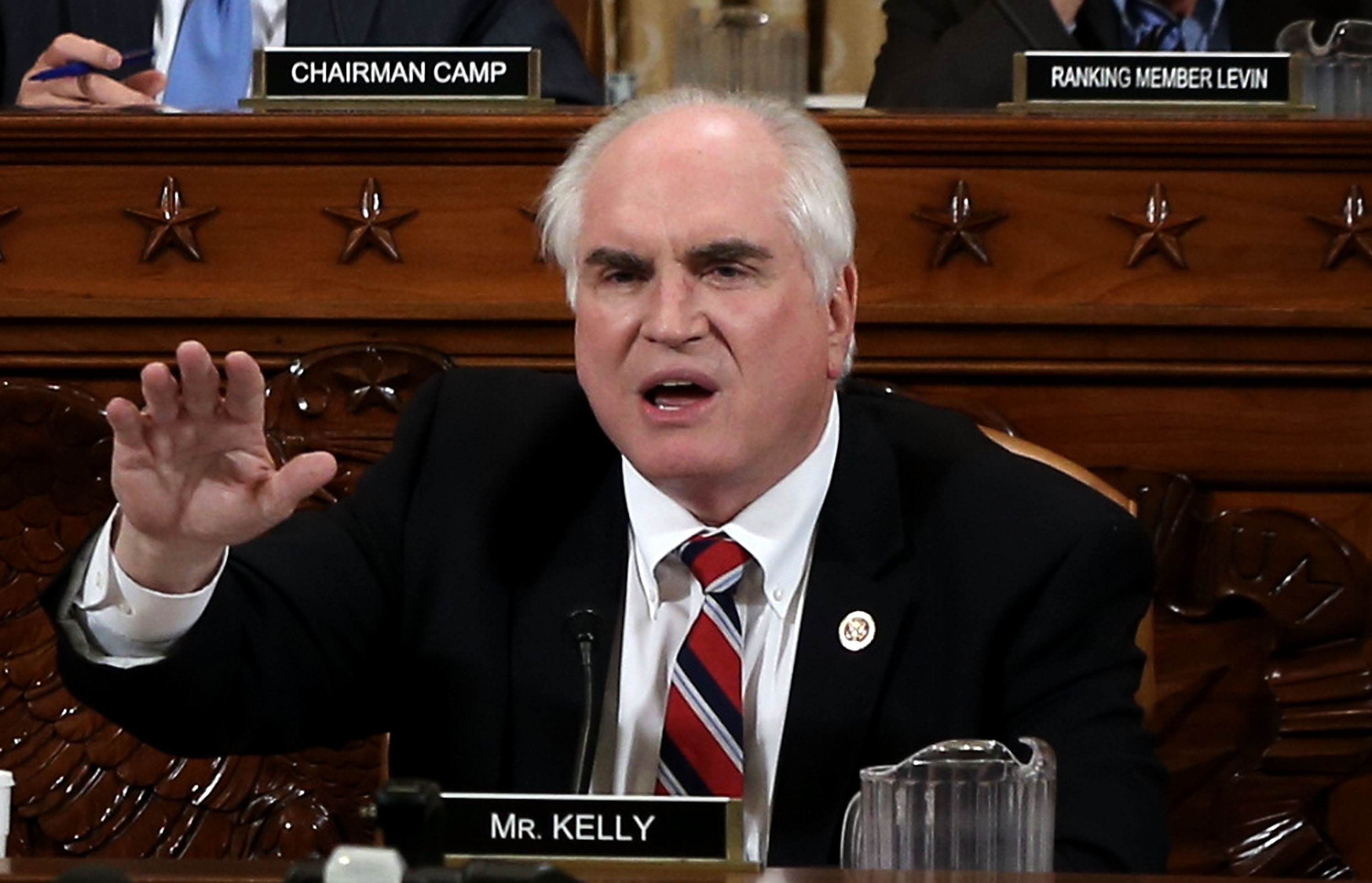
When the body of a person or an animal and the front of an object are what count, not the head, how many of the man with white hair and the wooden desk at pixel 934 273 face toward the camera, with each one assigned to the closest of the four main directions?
2

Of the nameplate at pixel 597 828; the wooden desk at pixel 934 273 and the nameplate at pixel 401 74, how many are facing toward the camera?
3

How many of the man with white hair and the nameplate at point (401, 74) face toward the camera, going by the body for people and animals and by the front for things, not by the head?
2

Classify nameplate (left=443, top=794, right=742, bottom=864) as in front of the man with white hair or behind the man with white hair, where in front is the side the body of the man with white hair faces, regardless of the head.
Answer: in front

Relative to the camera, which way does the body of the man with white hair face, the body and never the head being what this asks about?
toward the camera

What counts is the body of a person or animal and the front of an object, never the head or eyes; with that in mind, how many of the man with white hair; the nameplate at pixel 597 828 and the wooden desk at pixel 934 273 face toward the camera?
3

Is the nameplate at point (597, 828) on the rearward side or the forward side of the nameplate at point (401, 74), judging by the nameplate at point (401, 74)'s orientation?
on the forward side

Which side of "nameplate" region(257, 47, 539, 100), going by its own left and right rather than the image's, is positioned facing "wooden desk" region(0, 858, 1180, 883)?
front

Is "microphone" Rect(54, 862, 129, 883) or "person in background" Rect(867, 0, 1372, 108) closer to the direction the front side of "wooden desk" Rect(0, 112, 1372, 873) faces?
the microphone

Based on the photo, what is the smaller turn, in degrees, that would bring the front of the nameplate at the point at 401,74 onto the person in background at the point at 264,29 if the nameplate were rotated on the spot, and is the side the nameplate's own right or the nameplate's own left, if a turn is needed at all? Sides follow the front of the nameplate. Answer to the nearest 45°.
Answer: approximately 180°

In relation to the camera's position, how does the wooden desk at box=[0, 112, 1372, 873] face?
facing the viewer
